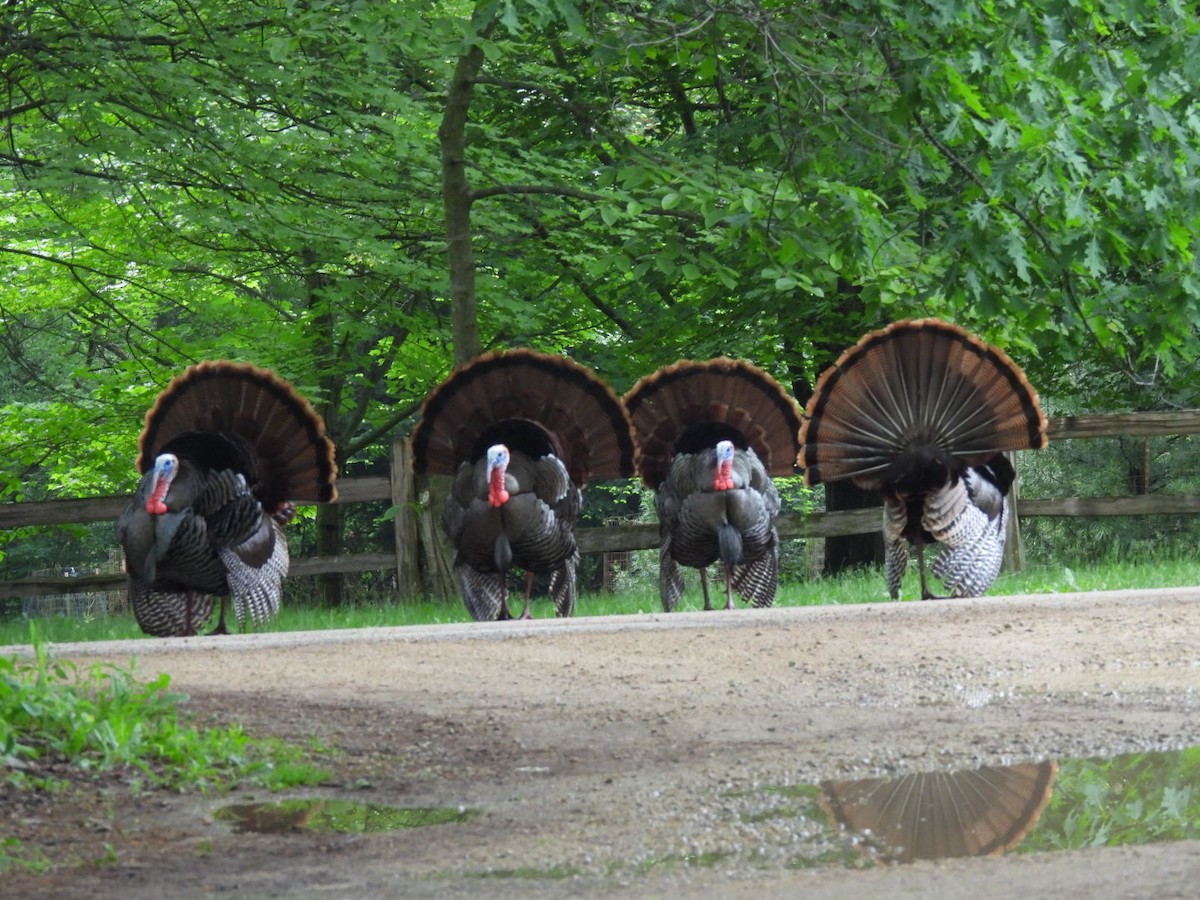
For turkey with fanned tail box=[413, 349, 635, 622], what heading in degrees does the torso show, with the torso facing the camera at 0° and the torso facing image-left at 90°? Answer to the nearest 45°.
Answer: approximately 0°
